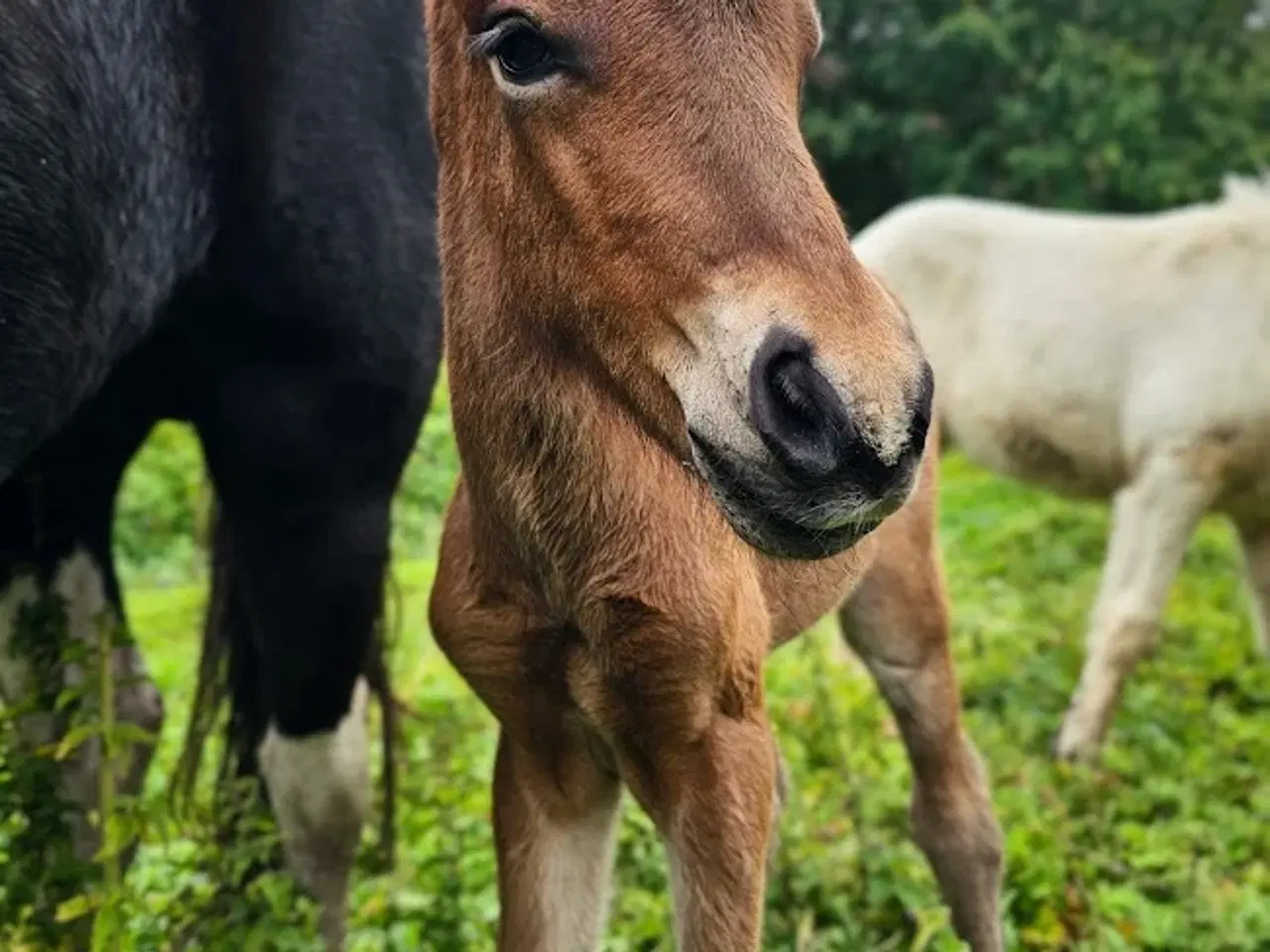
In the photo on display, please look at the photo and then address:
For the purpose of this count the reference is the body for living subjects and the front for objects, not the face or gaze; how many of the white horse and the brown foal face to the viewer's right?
1

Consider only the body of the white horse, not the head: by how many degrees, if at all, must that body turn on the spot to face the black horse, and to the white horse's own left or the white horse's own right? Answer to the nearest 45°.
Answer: approximately 90° to the white horse's own right

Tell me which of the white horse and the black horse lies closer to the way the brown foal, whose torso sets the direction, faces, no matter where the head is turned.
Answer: the black horse

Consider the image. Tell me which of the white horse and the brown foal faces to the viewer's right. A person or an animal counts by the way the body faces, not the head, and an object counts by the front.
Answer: the white horse

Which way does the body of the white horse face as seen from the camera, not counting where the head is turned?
to the viewer's right

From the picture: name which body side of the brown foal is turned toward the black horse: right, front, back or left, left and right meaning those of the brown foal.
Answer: right

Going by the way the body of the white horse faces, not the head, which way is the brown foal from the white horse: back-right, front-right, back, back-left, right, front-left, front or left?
right

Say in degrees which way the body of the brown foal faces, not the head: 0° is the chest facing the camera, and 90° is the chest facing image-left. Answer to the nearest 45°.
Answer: approximately 45°
